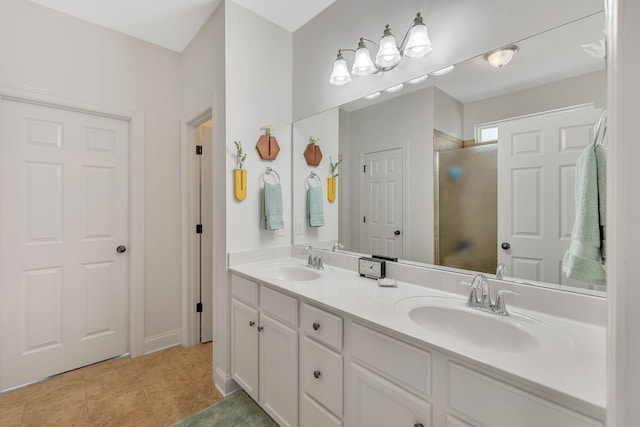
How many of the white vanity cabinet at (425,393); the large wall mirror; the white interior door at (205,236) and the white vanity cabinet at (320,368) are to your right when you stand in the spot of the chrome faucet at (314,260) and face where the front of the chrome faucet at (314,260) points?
1

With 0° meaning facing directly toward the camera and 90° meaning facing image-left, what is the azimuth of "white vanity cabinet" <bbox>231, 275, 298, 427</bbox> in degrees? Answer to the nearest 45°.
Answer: approximately 45°

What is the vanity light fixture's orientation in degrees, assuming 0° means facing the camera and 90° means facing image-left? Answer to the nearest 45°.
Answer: approximately 45°

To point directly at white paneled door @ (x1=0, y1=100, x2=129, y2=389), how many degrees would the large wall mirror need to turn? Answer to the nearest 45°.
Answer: approximately 45° to its right

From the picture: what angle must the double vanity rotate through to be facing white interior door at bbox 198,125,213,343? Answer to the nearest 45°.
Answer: approximately 90° to its right

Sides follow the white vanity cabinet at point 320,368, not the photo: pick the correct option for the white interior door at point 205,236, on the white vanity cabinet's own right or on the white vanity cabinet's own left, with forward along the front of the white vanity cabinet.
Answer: on the white vanity cabinet's own right
